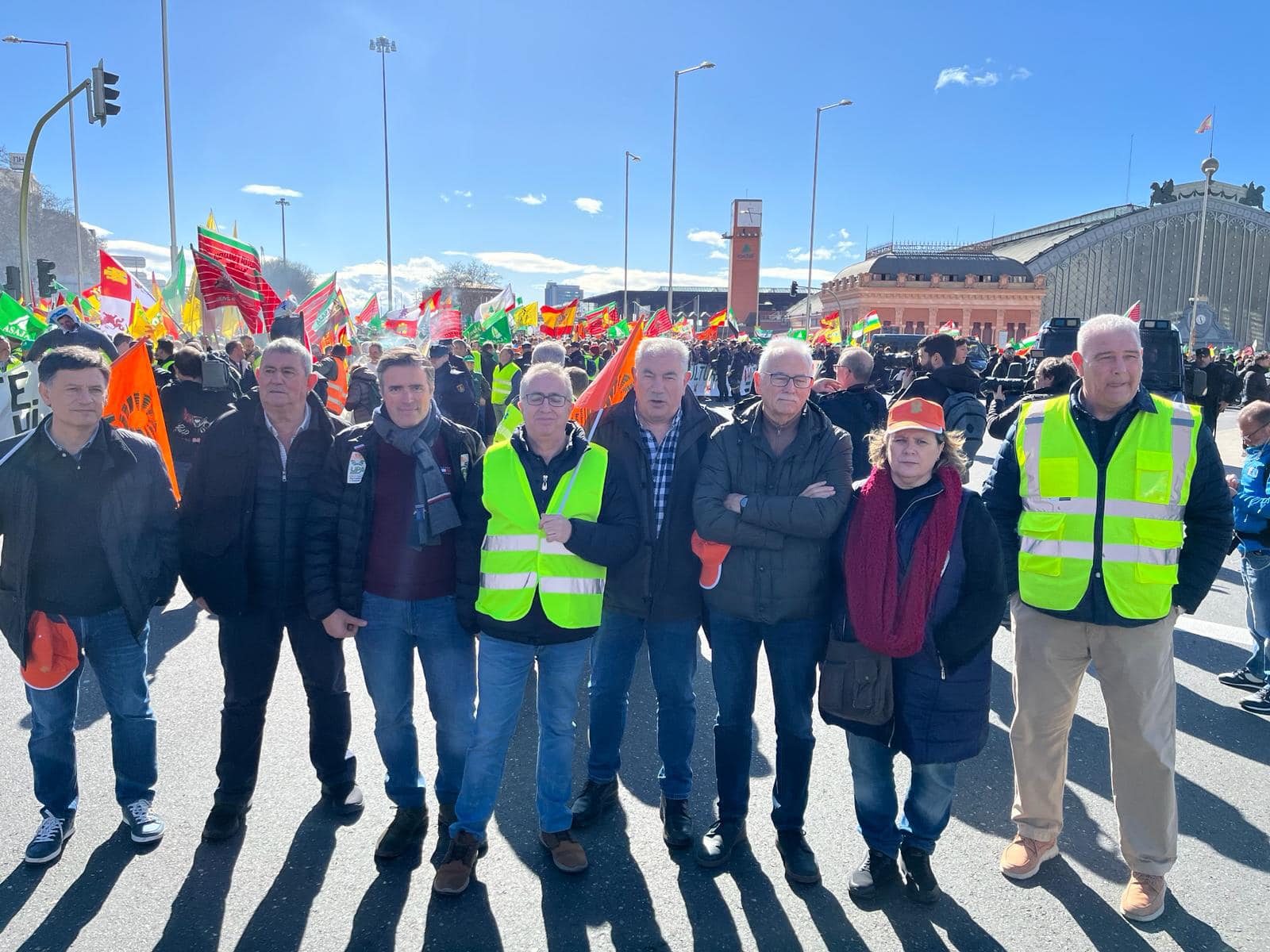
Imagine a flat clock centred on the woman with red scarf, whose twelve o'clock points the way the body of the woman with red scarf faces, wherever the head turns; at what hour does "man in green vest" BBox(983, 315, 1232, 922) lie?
The man in green vest is roughly at 8 o'clock from the woman with red scarf.

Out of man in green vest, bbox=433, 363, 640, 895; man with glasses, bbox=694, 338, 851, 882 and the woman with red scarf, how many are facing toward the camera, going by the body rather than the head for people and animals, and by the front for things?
3

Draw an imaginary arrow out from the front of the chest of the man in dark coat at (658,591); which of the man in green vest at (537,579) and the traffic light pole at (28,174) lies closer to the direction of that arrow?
the man in green vest

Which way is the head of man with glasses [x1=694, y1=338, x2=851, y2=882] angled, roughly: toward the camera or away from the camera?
toward the camera

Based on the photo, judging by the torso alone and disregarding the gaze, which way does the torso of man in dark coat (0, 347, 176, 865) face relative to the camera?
toward the camera

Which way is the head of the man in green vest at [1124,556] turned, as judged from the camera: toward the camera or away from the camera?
toward the camera

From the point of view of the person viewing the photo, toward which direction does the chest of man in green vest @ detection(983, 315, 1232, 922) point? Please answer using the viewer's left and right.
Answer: facing the viewer

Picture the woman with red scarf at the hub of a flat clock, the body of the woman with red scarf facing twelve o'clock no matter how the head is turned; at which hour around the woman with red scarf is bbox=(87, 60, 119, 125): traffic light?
The traffic light is roughly at 4 o'clock from the woman with red scarf.

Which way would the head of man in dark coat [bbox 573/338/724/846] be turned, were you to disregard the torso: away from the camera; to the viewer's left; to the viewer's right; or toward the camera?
toward the camera

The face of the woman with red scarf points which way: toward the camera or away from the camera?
toward the camera

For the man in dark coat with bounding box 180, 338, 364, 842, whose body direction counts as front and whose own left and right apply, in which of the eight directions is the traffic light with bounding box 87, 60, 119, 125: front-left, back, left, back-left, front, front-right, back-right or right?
back

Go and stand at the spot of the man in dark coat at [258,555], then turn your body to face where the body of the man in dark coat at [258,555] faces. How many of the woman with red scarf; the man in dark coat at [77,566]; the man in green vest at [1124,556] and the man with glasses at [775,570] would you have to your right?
1

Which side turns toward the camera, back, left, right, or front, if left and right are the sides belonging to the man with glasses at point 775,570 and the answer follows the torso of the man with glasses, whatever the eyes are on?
front

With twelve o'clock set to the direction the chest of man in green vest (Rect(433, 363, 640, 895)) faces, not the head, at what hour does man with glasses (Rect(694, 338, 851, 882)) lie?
The man with glasses is roughly at 9 o'clock from the man in green vest.

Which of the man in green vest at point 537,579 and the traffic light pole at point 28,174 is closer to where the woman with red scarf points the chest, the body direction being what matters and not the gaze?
the man in green vest
